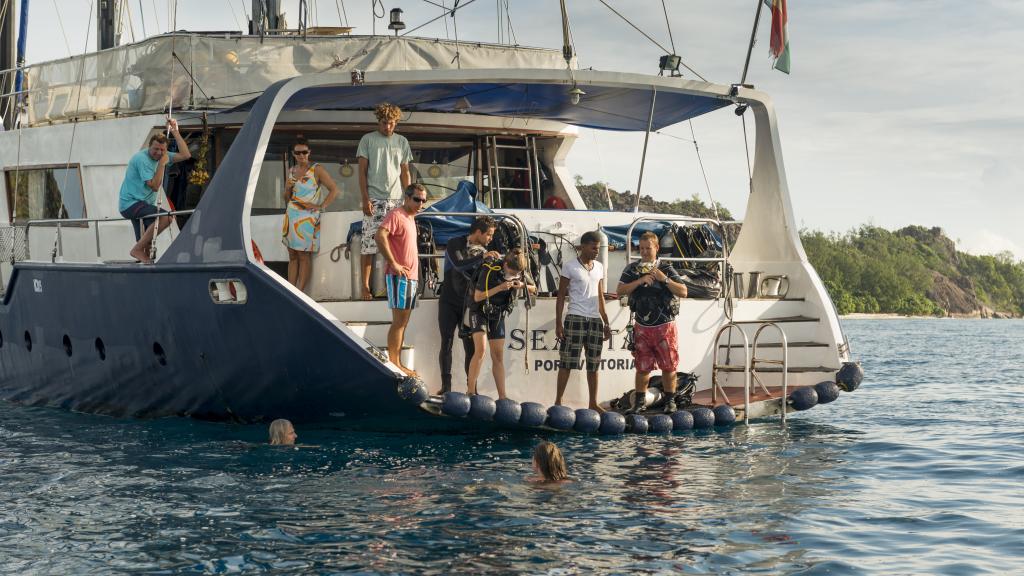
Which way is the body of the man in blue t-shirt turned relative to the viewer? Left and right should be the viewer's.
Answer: facing the viewer and to the right of the viewer

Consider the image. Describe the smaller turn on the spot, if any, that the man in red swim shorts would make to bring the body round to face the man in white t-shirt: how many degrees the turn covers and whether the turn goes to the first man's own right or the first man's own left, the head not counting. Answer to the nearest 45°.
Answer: approximately 90° to the first man's own right

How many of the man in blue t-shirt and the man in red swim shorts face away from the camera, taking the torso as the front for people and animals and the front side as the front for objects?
0

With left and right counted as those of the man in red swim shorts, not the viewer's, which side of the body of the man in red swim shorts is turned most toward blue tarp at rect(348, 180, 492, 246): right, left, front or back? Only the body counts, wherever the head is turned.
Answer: right

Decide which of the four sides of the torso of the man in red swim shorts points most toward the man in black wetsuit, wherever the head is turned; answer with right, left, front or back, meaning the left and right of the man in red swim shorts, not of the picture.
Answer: right

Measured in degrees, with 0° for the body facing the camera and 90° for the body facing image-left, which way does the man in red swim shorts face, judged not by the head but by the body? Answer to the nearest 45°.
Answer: approximately 0°

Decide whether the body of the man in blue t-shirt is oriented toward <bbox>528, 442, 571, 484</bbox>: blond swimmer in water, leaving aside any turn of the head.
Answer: yes

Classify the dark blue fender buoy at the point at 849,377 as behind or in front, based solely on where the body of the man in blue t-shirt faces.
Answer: in front

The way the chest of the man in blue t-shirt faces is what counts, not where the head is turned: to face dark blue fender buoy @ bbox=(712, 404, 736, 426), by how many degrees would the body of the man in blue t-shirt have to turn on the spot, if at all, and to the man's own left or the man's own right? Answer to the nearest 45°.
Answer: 0° — they already face it

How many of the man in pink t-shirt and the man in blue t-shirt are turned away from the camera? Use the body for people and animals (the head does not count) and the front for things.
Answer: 0

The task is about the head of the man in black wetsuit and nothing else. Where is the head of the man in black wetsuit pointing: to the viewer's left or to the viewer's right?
to the viewer's right
